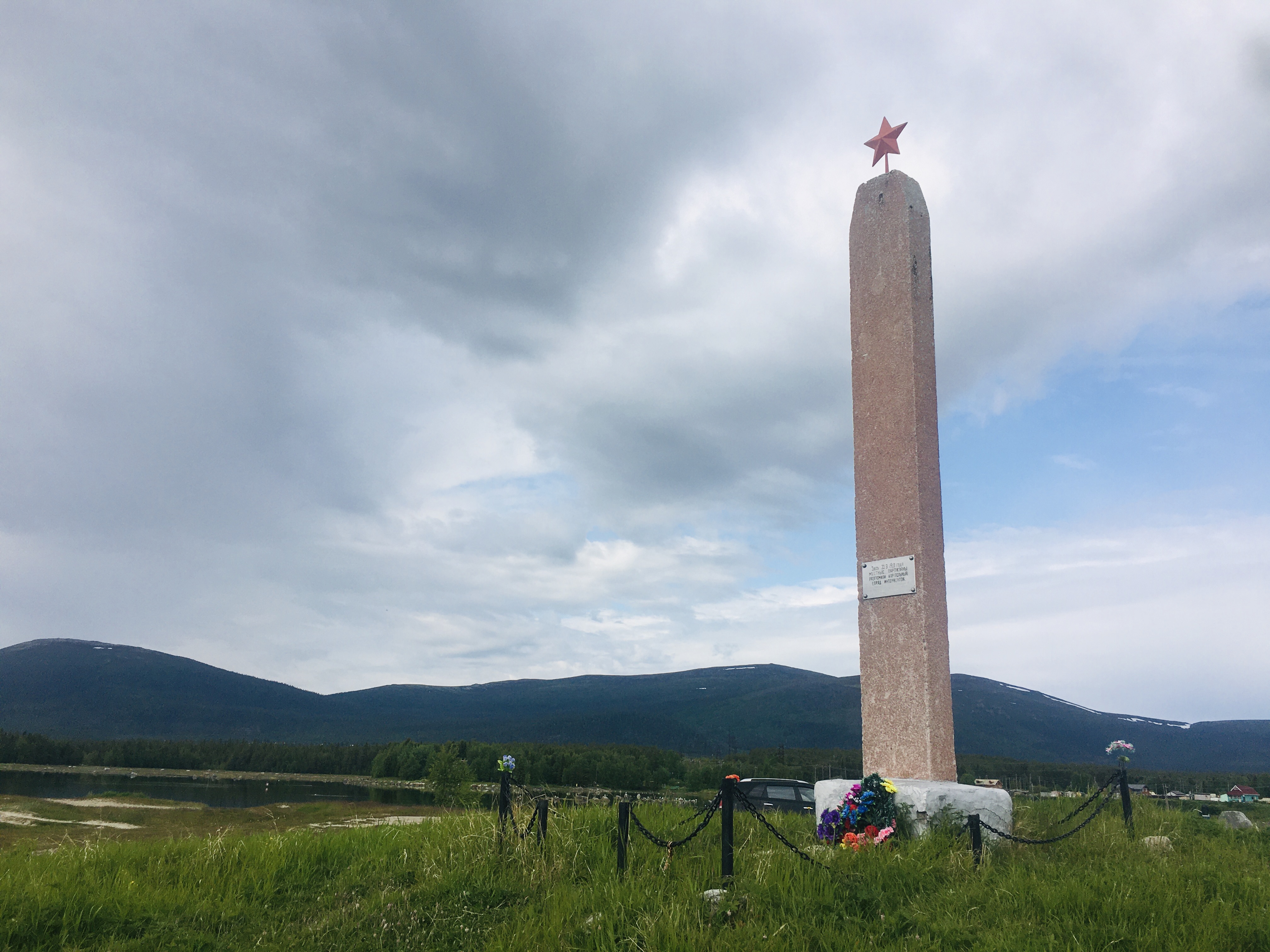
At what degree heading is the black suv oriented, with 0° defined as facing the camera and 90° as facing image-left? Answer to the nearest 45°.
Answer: approximately 270°

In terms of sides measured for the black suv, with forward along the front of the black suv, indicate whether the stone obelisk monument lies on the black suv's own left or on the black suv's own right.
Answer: on the black suv's own right

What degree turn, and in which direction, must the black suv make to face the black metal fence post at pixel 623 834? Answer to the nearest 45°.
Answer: approximately 90° to its right

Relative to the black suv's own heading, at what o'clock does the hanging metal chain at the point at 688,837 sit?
The hanging metal chain is roughly at 3 o'clock from the black suv.

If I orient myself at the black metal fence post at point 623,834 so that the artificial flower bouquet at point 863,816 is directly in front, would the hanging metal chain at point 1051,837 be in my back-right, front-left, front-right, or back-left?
front-right

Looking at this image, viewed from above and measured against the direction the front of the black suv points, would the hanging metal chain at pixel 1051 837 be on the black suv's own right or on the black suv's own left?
on the black suv's own right

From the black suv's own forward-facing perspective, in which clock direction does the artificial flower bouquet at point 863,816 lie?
The artificial flower bouquet is roughly at 3 o'clock from the black suv.

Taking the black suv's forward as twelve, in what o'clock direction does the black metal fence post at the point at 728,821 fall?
The black metal fence post is roughly at 3 o'clock from the black suv.

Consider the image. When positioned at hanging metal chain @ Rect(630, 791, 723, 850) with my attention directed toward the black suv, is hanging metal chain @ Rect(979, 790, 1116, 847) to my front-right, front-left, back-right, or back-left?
front-right
